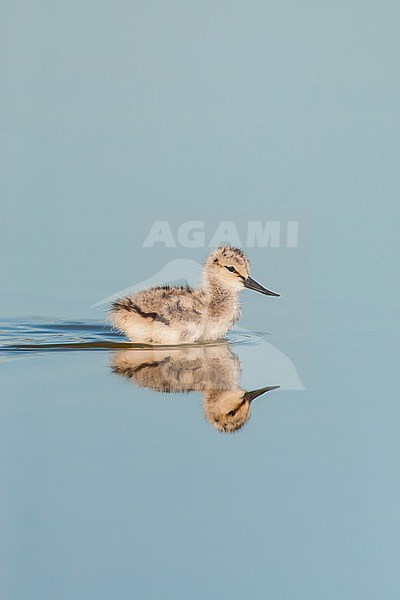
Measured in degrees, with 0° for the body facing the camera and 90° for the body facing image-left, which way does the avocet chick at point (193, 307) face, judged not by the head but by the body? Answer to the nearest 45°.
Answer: approximately 270°
